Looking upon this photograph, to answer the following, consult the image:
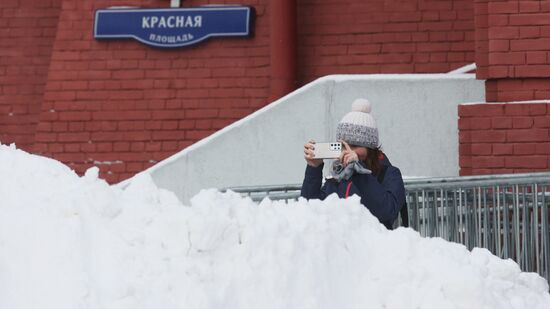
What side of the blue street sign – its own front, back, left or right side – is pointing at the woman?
front

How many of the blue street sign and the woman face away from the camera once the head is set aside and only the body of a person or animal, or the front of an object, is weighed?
0

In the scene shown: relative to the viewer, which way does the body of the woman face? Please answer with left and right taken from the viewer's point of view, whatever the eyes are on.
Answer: facing the viewer and to the left of the viewer

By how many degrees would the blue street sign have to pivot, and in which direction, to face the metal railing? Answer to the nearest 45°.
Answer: approximately 45° to its left

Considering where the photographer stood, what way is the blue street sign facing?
facing the viewer

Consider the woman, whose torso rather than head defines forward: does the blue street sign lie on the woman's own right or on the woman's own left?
on the woman's own right

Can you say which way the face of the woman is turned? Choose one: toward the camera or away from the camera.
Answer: toward the camera
